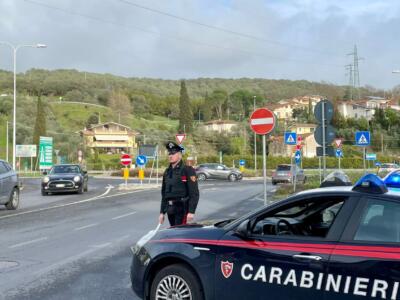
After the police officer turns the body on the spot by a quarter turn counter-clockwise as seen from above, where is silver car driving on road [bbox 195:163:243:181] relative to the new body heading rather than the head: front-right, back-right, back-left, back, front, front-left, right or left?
back-left

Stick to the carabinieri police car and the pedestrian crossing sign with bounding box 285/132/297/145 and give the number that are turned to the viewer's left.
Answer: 1

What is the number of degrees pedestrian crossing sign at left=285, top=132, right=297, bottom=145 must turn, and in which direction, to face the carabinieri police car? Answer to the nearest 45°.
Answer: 0° — it already faces it

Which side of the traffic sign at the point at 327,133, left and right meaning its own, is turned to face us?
back

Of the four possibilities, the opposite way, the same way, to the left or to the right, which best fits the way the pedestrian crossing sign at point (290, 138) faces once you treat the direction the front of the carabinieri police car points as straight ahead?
to the left

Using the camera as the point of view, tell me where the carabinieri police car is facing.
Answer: facing to the left of the viewer

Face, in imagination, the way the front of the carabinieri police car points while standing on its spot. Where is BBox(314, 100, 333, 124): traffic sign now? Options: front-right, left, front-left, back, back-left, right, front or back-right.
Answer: right

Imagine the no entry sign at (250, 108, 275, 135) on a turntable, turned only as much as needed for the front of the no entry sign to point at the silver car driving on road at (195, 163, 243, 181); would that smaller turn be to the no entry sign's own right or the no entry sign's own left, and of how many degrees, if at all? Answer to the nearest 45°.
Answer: approximately 180°
